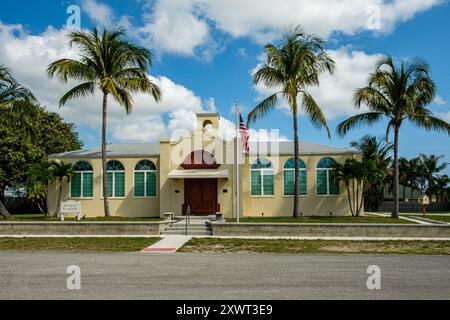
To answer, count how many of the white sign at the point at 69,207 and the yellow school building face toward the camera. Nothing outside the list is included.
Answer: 2

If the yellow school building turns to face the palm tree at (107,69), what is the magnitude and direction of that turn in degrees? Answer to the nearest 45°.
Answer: approximately 45° to its right

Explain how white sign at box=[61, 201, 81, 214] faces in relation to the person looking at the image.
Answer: facing the viewer

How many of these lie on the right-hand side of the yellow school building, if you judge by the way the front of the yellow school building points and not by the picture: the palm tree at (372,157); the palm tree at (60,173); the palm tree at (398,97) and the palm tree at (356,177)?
1

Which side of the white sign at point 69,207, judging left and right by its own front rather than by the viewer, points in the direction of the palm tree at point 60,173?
back

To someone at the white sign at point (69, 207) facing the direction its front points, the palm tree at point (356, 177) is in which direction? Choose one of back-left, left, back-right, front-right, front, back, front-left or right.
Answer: left

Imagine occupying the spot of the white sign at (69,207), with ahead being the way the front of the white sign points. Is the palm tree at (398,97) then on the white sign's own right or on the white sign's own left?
on the white sign's own left

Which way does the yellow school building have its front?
toward the camera

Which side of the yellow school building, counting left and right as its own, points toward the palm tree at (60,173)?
right

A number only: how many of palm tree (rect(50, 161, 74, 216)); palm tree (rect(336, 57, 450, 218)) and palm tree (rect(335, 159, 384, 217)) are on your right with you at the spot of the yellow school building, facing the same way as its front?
1

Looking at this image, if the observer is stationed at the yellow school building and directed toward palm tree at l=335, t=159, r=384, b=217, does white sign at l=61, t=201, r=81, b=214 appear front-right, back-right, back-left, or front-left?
back-right
